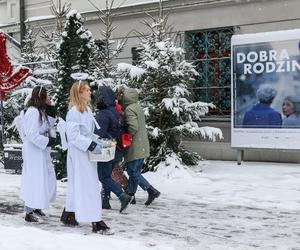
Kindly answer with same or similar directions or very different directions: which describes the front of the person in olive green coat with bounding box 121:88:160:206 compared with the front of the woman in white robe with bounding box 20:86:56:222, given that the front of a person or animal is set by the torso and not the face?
very different directions

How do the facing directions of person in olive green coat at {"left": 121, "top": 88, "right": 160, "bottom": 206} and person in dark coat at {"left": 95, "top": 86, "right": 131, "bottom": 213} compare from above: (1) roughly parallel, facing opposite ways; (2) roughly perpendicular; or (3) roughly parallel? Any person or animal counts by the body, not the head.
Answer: roughly parallel

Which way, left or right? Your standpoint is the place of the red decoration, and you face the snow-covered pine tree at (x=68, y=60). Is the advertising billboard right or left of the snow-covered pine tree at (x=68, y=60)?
left

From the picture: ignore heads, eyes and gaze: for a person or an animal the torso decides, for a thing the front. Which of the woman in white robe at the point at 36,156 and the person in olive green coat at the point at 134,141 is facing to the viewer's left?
the person in olive green coat

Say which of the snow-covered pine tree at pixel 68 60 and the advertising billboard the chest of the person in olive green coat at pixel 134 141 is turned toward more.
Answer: the snow-covered pine tree

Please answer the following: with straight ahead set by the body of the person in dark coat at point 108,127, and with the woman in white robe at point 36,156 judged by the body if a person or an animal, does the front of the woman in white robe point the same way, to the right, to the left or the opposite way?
the opposite way

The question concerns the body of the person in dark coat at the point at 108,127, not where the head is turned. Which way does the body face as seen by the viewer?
to the viewer's left

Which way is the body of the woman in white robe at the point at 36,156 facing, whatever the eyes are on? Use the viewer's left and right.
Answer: facing to the right of the viewer

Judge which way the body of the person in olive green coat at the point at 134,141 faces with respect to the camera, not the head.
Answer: to the viewer's left

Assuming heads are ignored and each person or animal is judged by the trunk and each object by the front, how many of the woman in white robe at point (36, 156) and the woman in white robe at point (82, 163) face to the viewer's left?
0
